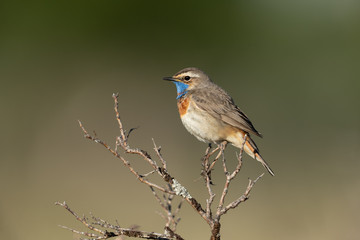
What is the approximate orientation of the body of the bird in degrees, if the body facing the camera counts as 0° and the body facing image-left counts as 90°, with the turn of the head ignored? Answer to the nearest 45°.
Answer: approximately 90°
